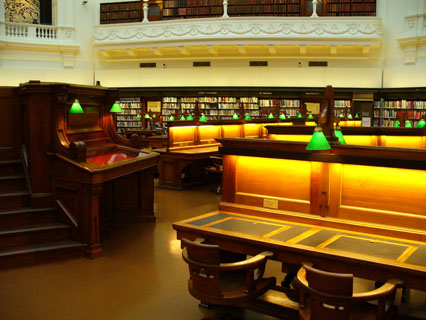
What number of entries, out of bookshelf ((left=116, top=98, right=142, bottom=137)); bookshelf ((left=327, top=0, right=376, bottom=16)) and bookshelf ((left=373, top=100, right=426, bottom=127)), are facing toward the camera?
3

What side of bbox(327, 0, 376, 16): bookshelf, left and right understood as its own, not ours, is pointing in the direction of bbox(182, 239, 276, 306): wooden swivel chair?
front

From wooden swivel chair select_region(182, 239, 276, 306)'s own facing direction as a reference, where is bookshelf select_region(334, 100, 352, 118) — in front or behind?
in front

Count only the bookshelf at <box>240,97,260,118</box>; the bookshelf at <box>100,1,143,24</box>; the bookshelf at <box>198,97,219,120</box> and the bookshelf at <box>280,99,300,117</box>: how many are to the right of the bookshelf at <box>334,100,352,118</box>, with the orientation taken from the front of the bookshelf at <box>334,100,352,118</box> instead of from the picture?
4

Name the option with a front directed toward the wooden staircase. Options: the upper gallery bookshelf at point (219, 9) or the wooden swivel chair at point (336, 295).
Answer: the upper gallery bookshelf

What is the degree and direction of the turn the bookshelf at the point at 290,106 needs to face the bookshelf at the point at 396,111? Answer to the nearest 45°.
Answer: approximately 90° to its left

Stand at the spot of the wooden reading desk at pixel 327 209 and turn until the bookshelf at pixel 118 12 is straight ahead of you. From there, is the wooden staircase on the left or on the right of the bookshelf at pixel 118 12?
left

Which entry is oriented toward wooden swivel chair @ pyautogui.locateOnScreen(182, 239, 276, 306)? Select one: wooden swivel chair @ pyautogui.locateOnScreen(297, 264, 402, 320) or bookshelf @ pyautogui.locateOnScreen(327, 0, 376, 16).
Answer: the bookshelf
